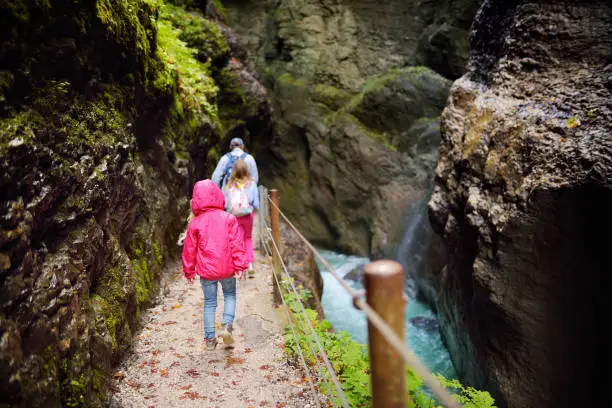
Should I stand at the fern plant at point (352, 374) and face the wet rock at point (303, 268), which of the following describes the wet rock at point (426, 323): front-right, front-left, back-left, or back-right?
front-right

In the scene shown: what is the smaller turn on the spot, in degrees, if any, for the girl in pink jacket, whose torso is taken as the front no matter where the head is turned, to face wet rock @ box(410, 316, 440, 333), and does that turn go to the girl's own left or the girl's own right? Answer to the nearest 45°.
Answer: approximately 45° to the girl's own right

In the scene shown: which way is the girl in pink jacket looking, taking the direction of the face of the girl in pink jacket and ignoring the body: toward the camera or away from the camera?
away from the camera

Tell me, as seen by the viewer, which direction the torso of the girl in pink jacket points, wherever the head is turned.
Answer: away from the camera

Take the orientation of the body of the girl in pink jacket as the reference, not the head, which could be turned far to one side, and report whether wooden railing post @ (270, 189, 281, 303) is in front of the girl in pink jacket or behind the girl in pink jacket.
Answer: in front

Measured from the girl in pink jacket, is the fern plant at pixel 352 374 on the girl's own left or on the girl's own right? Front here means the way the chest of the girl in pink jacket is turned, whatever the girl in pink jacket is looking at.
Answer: on the girl's own right
